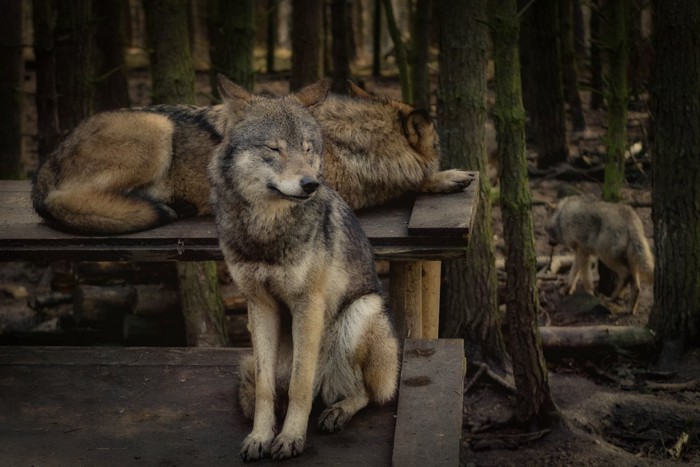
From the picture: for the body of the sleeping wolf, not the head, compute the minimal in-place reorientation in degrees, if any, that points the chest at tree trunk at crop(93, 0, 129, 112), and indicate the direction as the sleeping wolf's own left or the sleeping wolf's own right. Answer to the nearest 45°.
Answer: approximately 90° to the sleeping wolf's own left

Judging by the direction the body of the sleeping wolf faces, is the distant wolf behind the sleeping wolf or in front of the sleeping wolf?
in front

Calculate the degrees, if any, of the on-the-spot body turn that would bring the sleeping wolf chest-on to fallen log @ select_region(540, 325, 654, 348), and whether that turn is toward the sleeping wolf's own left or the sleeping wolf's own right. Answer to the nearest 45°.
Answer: approximately 45° to the sleeping wolf's own left

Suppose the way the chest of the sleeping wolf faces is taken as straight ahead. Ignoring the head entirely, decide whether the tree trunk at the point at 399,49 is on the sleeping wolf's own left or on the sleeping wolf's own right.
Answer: on the sleeping wolf's own left

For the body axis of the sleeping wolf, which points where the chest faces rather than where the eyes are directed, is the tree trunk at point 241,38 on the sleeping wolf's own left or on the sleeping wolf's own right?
on the sleeping wolf's own left

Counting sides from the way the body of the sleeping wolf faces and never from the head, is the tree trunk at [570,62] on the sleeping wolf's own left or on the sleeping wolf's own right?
on the sleeping wolf's own left

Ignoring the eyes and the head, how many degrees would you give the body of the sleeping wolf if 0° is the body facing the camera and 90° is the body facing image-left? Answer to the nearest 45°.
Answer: approximately 270°

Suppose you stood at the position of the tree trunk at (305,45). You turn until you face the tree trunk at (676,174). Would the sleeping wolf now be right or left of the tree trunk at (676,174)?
right

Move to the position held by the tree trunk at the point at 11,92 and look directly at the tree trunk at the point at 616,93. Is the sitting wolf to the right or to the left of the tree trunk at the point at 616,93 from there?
right

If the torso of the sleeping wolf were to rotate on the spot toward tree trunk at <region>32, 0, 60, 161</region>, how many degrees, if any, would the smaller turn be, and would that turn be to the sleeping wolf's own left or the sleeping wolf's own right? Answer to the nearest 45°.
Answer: approximately 90° to the sleeping wolf's own left

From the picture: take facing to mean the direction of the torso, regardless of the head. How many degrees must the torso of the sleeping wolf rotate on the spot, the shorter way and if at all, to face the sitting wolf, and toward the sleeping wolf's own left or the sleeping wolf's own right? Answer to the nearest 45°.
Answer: approximately 90° to the sleeping wolf's own right

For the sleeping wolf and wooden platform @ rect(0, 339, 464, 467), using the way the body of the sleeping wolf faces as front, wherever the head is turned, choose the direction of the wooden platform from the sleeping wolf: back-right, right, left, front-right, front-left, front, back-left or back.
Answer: right

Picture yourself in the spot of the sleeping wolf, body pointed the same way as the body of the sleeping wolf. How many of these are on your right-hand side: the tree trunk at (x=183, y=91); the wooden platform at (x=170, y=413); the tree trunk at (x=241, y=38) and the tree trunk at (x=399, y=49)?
1

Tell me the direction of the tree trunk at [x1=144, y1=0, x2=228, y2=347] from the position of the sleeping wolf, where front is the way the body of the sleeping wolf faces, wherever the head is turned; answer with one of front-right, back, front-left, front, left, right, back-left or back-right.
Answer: left

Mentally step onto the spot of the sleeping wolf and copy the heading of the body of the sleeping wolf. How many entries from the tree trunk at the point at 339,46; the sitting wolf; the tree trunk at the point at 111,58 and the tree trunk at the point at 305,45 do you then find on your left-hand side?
3

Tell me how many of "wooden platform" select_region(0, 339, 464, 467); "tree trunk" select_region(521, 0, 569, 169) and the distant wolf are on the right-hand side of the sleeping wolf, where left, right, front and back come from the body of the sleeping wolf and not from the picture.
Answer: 1
